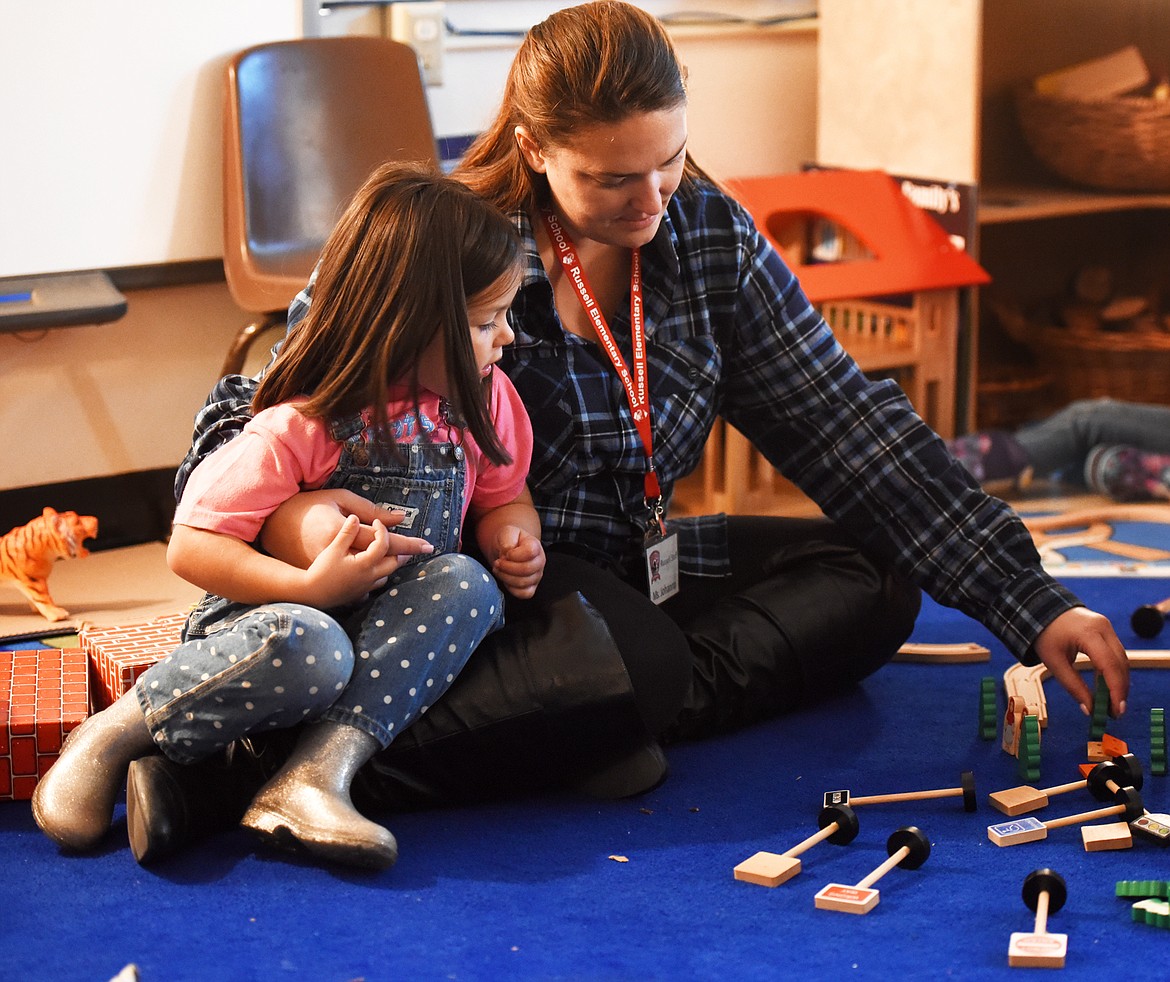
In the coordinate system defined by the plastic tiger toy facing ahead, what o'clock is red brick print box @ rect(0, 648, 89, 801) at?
The red brick print box is roughly at 3 o'clock from the plastic tiger toy.

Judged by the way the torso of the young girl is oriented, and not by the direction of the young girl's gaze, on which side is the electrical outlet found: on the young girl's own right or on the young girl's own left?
on the young girl's own left

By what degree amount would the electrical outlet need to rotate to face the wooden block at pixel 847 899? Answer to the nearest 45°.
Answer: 0° — it already faces it

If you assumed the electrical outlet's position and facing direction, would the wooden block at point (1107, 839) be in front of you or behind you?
in front

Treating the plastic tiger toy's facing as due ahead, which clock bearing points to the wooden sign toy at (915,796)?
The wooden sign toy is roughly at 2 o'clock from the plastic tiger toy.

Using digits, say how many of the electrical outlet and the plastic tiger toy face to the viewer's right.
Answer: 1

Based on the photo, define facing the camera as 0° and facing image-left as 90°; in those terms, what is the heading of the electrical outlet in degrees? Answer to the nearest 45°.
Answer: approximately 0°

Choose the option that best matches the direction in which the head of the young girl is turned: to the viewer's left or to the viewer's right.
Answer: to the viewer's right

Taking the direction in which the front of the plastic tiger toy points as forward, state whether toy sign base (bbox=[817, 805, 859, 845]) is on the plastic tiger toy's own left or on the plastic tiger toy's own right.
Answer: on the plastic tiger toy's own right

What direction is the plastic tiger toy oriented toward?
to the viewer's right

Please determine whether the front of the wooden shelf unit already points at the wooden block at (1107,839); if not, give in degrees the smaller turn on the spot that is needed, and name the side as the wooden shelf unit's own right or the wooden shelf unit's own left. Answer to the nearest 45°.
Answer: approximately 45° to the wooden shelf unit's own right

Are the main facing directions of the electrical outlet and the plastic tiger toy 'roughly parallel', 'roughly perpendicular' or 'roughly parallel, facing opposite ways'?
roughly perpendicular

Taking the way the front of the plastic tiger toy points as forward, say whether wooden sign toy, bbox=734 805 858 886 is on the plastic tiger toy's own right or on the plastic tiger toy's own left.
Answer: on the plastic tiger toy's own right
